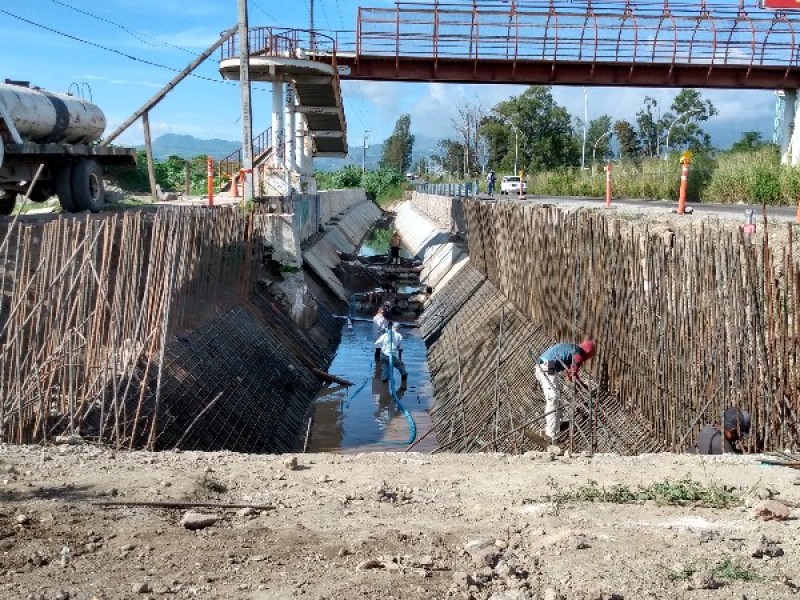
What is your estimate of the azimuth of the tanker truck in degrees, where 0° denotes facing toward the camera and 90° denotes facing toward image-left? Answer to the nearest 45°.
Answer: approximately 45°

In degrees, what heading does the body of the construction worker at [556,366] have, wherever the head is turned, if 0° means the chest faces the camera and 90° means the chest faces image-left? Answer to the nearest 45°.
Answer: approximately 270°

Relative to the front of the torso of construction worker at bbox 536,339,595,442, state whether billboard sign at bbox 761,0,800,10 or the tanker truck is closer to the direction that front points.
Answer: the billboard sign

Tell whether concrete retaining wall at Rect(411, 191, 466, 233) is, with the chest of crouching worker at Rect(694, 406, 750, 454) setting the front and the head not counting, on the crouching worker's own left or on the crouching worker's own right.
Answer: on the crouching worker's own left

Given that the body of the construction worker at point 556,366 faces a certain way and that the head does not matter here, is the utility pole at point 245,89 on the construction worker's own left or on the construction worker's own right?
on the construction worker's own left

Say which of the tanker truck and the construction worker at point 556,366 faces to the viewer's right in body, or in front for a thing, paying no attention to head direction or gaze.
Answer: the construction worker

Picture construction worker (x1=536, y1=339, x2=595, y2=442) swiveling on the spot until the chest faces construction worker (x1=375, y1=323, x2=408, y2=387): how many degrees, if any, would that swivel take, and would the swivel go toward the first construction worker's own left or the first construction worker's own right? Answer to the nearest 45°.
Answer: approximately 135° to the first construction worker's own left
